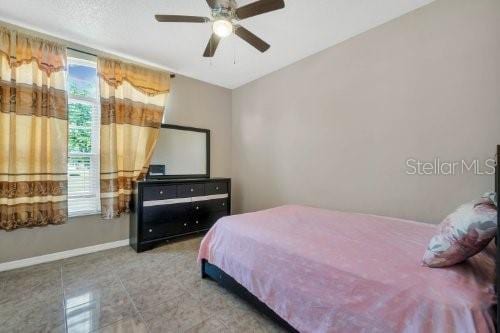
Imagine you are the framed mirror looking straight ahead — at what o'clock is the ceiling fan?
The ceiling fan is roughly at 1 o'clock from the framed mirror.

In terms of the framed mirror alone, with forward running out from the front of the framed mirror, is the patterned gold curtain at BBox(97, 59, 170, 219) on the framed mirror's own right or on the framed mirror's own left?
on the framed mirror's own right

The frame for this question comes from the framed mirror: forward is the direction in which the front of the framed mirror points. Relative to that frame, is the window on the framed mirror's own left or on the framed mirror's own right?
on the framed mirror's own right

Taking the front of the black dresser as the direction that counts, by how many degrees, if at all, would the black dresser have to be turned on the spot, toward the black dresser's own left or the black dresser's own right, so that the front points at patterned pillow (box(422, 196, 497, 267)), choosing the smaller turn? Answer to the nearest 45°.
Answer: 0° — it already faces it

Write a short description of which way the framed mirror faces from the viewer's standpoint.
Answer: facing the viewer and to the right of the viewer

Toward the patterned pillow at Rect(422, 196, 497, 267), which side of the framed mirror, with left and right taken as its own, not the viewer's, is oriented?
front

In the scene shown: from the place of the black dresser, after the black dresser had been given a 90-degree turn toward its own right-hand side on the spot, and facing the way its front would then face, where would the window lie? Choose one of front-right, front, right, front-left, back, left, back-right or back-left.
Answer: front-right
